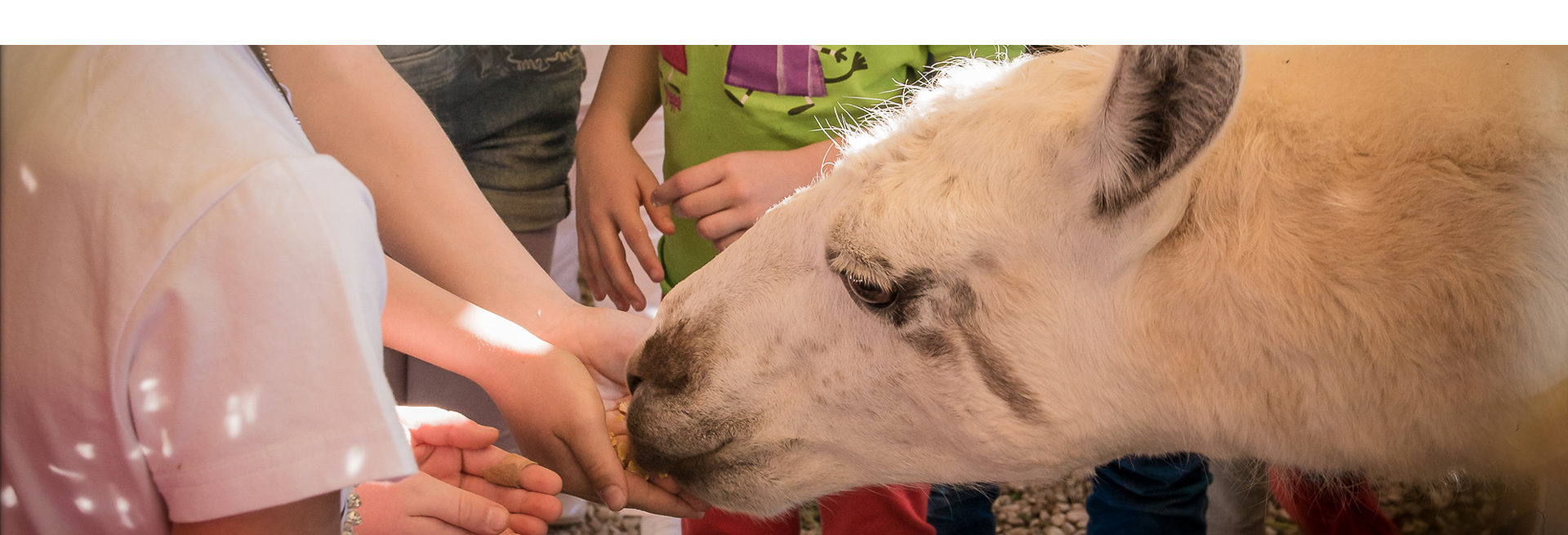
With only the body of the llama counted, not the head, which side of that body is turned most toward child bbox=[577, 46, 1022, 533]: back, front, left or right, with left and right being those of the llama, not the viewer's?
front

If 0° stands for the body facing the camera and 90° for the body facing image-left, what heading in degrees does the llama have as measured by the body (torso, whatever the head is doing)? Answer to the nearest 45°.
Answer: approximately 90°
